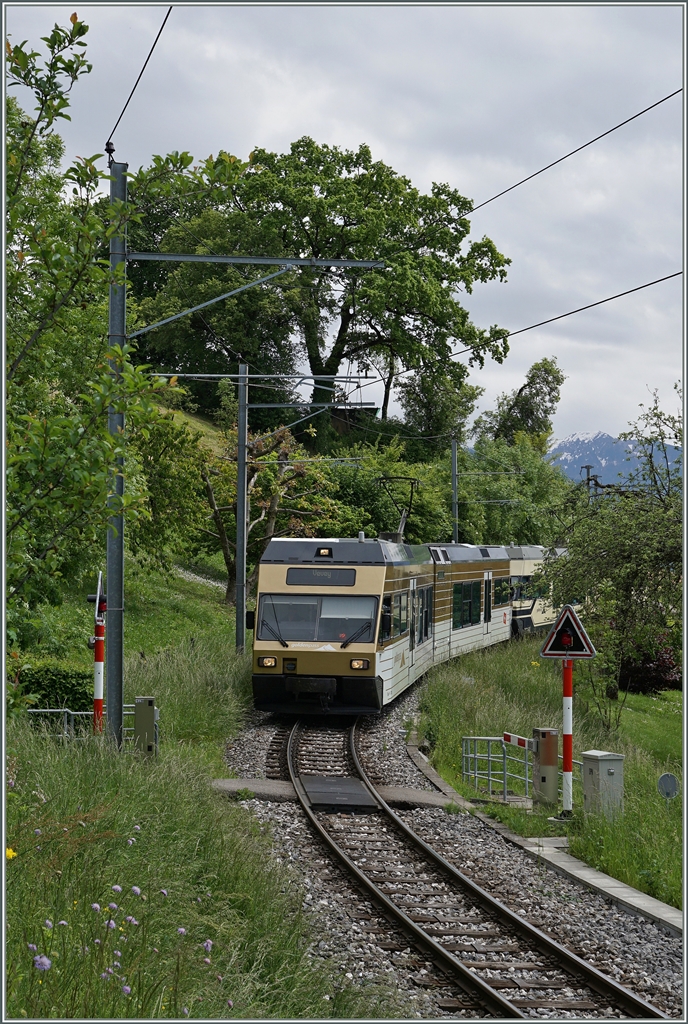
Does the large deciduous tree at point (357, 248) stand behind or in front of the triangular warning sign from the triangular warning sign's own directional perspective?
behind

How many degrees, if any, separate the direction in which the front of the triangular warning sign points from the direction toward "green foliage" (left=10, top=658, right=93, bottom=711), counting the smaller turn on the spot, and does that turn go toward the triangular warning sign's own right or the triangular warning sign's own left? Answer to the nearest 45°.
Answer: approximately 90° to the triangular warning sign's own right

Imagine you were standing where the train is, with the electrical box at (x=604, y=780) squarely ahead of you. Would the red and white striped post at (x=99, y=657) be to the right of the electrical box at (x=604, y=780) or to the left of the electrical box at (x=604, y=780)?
right

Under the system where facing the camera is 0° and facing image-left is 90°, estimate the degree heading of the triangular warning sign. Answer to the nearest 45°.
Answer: approximately 0°

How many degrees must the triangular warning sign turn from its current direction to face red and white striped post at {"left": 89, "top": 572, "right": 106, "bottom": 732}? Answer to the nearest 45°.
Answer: approximately 90° to its right

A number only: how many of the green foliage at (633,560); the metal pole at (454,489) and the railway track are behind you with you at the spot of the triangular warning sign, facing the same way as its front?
2

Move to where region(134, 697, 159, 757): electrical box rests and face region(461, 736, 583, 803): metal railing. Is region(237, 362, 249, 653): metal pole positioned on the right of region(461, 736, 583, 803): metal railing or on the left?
left
